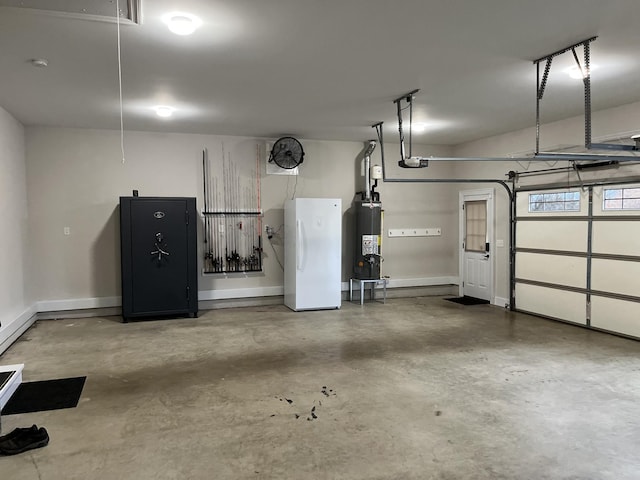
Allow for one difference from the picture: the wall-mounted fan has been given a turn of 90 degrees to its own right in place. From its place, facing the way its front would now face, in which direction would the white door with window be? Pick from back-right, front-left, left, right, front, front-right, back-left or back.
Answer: back

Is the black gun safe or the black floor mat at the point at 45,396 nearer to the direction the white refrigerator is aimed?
the black floor mat

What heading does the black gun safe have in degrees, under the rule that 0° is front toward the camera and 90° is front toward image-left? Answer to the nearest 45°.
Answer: approximately 0°

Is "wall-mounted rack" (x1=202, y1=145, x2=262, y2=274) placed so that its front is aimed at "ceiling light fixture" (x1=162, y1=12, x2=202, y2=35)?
yes

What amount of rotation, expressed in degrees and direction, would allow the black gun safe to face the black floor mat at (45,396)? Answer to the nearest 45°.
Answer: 0° — it already faces it

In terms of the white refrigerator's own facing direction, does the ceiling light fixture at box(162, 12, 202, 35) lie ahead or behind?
ahead

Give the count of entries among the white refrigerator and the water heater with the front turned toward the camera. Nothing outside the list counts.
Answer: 2

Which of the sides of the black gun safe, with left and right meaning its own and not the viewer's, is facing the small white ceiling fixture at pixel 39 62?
front
